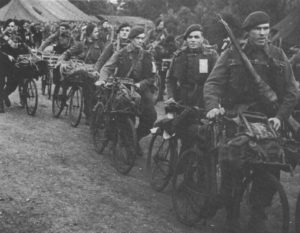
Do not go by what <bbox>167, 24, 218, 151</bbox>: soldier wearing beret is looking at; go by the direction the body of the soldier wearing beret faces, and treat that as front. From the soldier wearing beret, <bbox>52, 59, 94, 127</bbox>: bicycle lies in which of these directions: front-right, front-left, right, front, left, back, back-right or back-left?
back-right

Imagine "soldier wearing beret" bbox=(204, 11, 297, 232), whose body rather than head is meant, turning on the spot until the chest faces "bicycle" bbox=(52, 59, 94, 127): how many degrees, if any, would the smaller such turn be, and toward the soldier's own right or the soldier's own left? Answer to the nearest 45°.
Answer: approximately 180°

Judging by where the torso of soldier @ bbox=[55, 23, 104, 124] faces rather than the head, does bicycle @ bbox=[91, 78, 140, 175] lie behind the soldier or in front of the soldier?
in front

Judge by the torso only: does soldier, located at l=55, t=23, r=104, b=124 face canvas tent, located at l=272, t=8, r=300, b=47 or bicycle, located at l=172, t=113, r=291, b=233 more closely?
the bicycle

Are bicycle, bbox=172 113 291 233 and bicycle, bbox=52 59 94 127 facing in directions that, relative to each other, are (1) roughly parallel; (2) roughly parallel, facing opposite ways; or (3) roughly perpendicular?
roughly parallel

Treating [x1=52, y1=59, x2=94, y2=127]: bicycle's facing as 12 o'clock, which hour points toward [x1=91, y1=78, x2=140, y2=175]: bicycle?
[x1=91, y1=78, x2=140, y2=175]: bicycle is roughly at 1 o'clock from [x1=52, y1=59, x2=94, y2=127]: bicycle.

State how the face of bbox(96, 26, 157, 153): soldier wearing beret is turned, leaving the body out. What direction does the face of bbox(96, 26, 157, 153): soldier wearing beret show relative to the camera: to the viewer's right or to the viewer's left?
to the viewer's right

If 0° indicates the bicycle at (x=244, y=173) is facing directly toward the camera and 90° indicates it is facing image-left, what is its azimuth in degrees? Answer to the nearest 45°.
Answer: approximately 315°

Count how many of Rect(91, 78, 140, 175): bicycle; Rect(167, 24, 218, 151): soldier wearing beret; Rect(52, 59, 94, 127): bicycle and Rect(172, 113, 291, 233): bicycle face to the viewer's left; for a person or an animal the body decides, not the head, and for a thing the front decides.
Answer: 0

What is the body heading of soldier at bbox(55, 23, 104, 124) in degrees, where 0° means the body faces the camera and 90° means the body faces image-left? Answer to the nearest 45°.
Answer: approximately 315°

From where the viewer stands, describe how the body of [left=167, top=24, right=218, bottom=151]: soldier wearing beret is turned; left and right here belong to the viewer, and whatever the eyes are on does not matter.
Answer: facing the viewer

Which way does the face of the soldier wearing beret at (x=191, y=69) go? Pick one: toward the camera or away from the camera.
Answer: toward the camera

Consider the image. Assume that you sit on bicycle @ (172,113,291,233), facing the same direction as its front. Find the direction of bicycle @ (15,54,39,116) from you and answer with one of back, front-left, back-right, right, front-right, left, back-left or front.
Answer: back

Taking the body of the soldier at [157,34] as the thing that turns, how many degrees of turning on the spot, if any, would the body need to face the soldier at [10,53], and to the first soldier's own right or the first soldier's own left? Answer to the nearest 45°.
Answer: approximately 90° to the first soldier's own right

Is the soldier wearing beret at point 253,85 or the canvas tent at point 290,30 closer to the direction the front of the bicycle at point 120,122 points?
the soldier wearing beret
